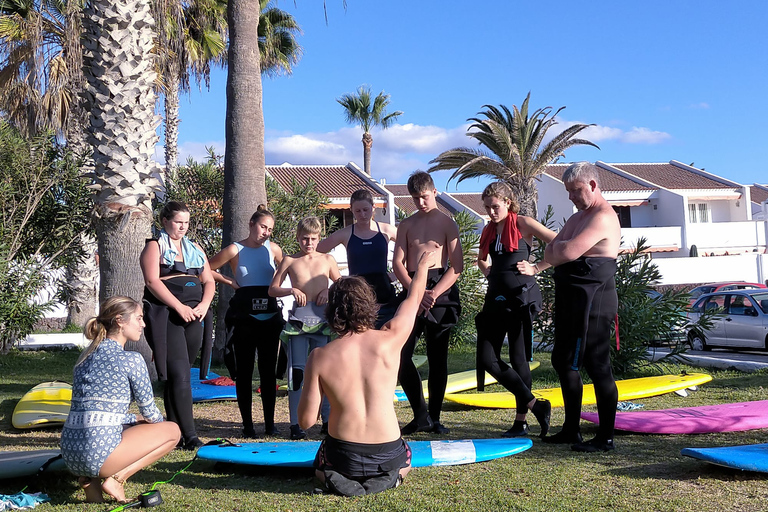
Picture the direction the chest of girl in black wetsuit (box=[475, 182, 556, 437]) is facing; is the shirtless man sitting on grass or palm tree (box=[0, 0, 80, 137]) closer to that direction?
the shirtless man sitting on grass

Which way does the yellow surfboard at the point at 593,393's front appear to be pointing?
to the viewer's right

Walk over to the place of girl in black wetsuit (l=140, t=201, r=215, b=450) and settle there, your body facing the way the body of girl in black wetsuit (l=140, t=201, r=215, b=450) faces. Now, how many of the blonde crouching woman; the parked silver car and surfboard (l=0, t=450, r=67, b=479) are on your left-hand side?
1

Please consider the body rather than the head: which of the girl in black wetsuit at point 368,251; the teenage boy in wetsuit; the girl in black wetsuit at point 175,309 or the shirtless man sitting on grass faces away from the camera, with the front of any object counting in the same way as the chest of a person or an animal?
the shirtless man sitting on grass

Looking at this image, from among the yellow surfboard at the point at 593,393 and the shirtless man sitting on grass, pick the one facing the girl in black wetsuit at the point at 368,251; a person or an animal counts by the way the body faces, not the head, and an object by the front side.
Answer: the shirtless man sitting on grass

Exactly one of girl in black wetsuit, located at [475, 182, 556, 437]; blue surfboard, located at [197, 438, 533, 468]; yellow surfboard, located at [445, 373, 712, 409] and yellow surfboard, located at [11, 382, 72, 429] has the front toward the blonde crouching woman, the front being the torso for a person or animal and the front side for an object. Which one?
the girl in black wetsuit

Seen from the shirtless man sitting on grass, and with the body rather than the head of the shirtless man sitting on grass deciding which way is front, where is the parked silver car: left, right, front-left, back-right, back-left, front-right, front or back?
front-right

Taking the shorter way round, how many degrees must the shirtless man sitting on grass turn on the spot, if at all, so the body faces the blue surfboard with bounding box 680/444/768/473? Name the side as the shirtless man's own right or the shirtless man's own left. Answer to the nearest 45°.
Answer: approximately 90° to the shirtless man's own right

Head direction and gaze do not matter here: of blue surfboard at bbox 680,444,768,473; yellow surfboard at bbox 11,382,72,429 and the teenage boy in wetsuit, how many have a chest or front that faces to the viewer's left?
2

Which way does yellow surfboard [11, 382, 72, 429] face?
to the viewer's left

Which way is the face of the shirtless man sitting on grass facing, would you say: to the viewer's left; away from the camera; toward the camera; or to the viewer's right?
away from the camera

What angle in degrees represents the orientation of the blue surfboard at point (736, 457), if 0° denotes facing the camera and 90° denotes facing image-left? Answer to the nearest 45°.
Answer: approximately 90°

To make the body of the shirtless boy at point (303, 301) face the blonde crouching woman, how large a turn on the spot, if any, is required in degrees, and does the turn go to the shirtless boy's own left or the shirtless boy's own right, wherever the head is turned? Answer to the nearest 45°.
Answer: approximately 45° to the shirtless boy's own right

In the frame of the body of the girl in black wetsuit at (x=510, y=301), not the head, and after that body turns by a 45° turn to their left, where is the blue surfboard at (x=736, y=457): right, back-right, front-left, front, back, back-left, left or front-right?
front-left

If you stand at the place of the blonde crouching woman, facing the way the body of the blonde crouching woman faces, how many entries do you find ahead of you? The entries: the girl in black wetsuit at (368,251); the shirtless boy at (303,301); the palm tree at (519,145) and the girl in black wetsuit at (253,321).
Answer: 4

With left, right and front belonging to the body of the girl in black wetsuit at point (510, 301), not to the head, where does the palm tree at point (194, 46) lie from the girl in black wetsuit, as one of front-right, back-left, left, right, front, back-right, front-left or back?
right

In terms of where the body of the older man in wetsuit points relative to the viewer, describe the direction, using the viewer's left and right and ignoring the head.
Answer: facing to the left of the viewer
